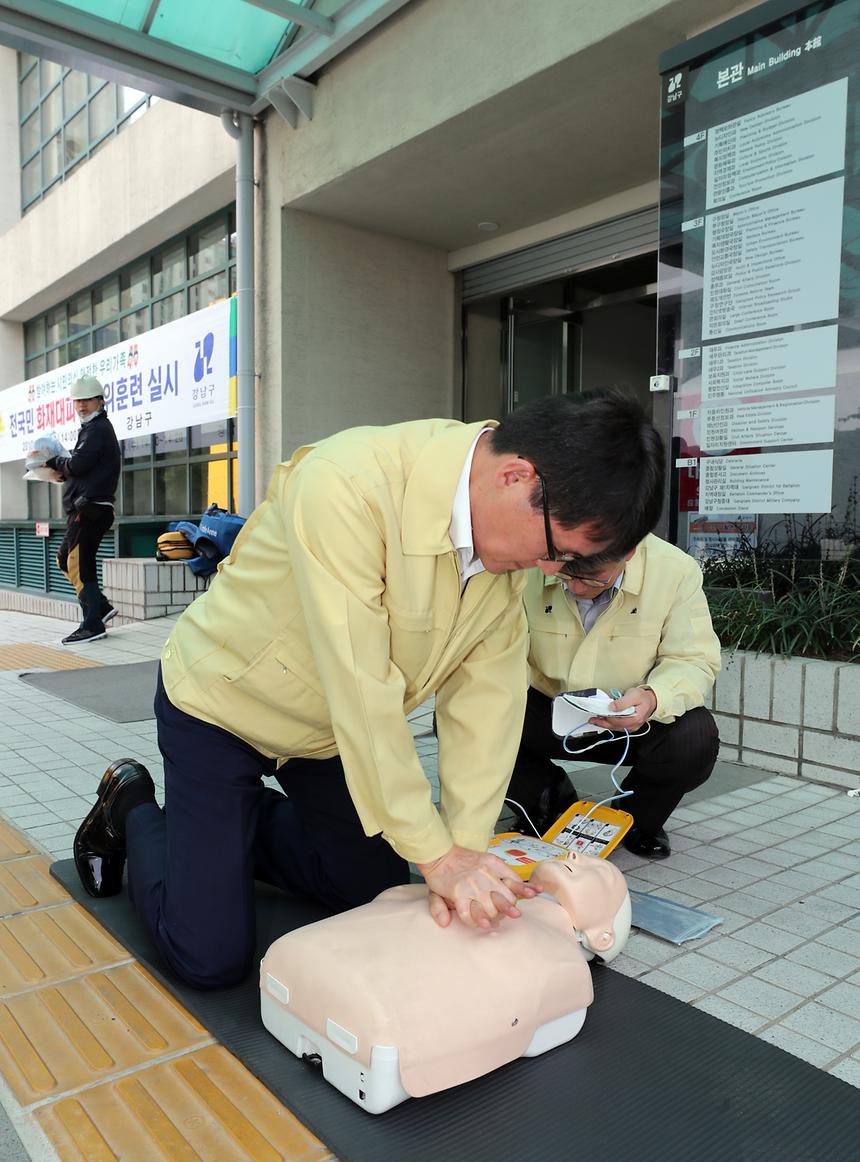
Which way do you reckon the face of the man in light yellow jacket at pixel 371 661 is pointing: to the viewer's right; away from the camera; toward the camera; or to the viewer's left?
to the viewer's right

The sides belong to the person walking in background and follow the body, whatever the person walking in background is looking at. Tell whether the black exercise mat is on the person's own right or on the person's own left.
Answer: on the person's own left

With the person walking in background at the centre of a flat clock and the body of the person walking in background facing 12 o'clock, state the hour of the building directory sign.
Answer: The building directory sign is roughly at 8 o'clock from the person walking in background.

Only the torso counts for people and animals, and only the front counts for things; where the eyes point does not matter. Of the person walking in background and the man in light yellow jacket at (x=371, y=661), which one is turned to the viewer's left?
the person walking in background

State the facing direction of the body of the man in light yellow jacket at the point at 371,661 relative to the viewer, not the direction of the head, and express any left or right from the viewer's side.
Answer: facing the viewer and to the right of the viewer

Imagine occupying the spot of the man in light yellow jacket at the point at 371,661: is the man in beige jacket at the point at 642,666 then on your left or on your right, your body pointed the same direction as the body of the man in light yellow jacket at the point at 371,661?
on your left

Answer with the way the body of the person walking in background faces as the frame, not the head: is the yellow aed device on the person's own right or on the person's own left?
on the person's own left

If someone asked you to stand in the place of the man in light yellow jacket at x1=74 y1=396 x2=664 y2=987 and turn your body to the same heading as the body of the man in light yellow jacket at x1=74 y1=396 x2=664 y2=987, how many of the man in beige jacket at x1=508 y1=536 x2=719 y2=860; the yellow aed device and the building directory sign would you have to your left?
3

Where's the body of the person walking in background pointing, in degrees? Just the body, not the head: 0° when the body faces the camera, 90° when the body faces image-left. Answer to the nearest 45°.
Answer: approximately 90°

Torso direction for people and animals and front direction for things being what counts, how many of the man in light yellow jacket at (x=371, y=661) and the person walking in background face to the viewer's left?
1

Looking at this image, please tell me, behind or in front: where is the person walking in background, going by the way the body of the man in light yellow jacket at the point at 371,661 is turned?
behind
